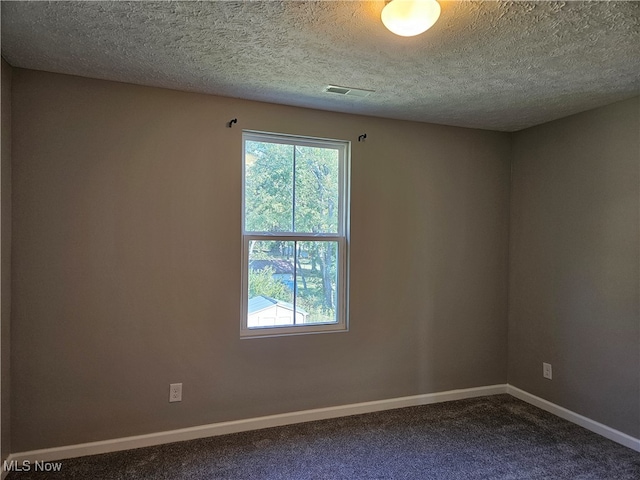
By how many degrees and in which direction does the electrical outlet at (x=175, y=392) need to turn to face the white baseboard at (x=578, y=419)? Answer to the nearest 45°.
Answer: approximately 90° to its left

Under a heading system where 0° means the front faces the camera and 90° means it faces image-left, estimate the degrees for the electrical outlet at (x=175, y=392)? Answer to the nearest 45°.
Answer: approximately 0°
